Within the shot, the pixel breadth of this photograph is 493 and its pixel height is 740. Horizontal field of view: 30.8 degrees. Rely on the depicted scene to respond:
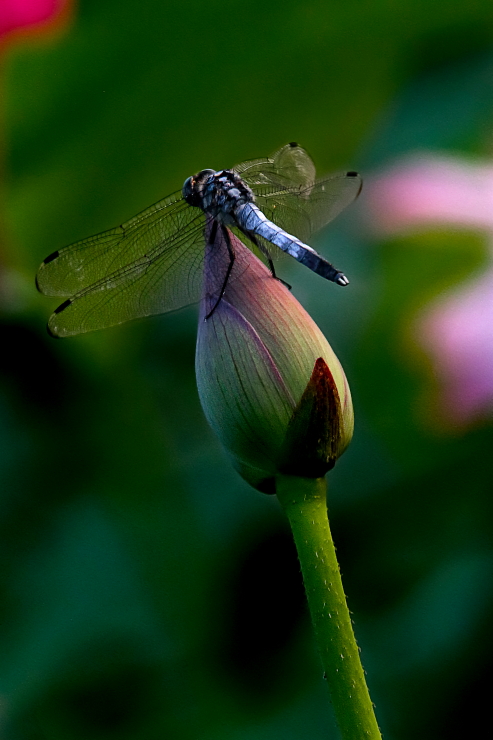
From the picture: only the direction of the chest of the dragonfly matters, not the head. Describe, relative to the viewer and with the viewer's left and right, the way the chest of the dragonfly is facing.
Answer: facing away from the viewer and to the left of the viewer
